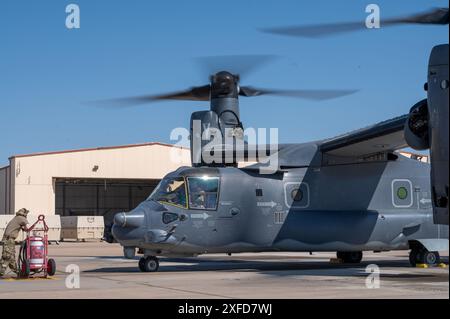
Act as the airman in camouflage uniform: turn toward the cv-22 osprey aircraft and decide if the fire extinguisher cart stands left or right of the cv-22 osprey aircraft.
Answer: right

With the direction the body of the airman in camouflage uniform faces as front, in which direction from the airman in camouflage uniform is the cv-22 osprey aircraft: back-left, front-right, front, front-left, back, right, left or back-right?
front

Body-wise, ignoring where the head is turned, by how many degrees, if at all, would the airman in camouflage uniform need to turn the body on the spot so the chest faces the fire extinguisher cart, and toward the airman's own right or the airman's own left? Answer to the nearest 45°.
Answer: approximately 45° to the airman's own right

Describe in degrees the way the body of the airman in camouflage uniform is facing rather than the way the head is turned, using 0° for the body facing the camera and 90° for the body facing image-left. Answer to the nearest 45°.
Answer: approximately 270°
